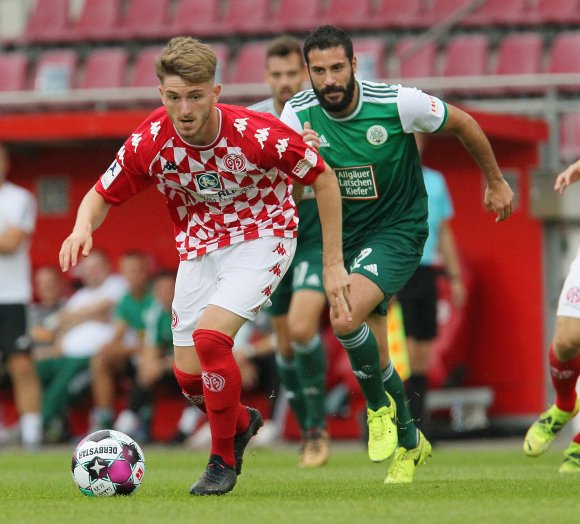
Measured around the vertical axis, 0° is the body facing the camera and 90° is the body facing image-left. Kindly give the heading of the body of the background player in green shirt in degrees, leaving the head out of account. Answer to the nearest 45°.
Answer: approximately 0°

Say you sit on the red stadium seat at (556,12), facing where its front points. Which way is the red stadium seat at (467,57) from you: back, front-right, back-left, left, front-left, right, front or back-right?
right

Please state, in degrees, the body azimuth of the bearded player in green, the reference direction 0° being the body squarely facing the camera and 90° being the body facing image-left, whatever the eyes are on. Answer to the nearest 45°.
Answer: approximately 45°

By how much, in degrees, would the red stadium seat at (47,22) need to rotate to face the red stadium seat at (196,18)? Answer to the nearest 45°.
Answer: approximately 90° to its left

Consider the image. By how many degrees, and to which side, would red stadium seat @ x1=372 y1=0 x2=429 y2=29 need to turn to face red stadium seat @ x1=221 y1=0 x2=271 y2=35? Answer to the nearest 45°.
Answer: approximately 90° to its right

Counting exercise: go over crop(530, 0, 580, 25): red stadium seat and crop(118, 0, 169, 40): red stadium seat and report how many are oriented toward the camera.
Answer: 2

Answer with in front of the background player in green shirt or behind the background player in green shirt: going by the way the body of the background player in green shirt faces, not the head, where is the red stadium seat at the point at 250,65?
behind

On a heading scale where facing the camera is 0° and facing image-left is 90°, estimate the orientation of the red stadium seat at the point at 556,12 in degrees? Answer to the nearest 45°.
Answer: approximately 0°

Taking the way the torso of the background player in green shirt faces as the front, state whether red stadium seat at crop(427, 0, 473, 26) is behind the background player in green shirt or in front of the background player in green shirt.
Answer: behind
